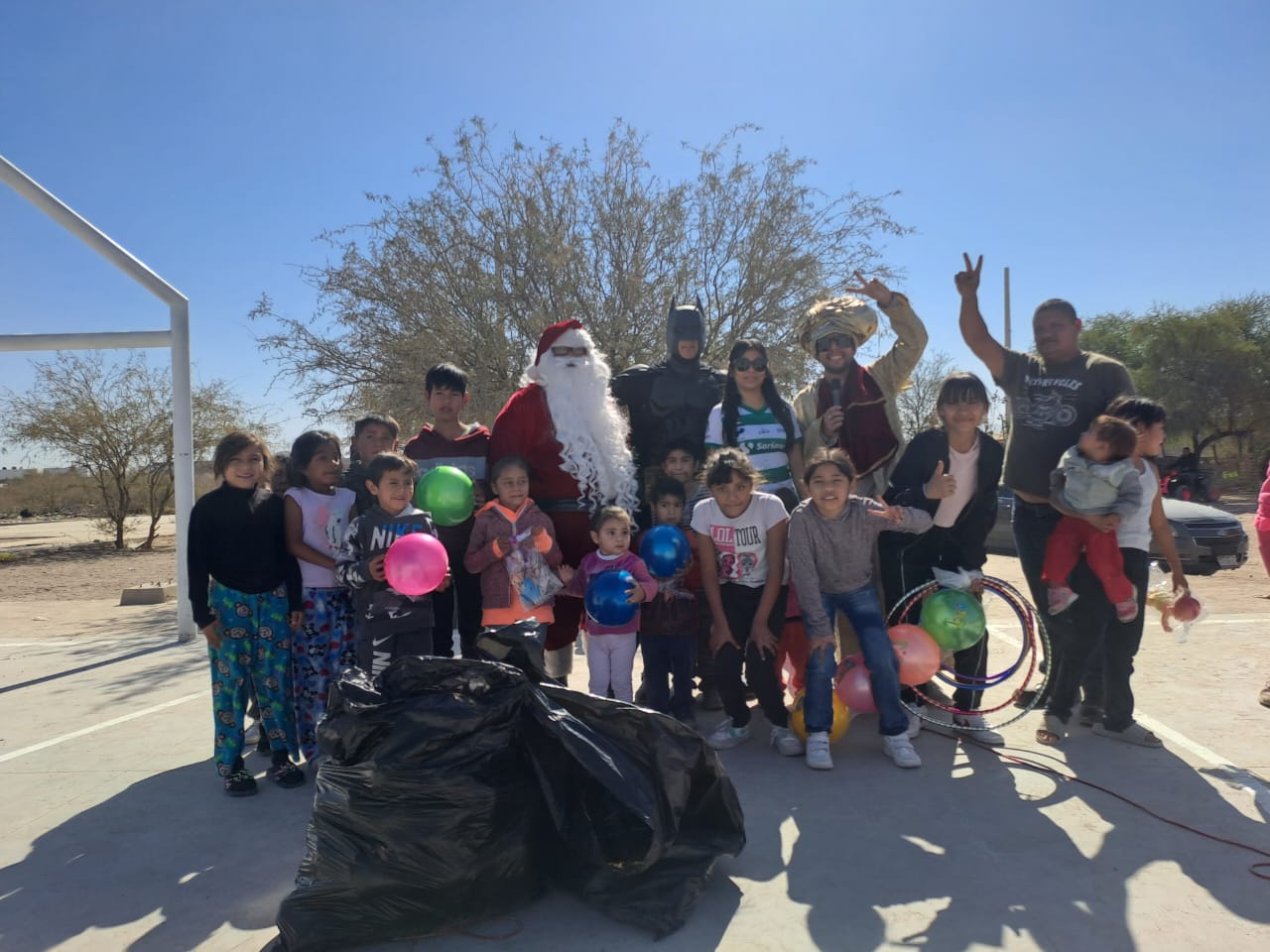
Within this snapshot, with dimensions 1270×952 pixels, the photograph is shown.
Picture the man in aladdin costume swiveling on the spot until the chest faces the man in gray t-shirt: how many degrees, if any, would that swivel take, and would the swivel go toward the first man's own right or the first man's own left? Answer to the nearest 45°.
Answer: approximately 90° to the first man's own left

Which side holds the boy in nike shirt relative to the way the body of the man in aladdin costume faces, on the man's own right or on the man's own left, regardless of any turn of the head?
on the man's own right

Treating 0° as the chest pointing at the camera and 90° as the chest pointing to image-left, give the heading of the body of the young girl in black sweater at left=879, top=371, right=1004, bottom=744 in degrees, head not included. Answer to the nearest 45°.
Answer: approximately 0°

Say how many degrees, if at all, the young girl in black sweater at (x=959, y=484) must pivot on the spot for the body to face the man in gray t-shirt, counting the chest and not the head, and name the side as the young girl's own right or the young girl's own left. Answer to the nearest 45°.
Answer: approximately 135° to the young girl's own left

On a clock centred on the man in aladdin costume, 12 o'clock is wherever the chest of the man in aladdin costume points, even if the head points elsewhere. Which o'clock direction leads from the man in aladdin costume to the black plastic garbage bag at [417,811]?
The black plastic garbage bag is roughly at 1 o'clock from the man in aladdin costume.

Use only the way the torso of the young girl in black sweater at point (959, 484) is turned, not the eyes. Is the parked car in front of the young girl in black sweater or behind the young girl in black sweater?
behind

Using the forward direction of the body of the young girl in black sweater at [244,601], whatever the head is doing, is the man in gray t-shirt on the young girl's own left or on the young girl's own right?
on the young girl's own left

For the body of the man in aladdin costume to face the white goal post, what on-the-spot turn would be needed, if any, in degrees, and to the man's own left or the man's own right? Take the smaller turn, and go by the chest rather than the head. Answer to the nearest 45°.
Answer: approximately 90° to the man's own right

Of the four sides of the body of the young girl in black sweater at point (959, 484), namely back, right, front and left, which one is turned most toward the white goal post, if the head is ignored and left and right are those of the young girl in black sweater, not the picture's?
right

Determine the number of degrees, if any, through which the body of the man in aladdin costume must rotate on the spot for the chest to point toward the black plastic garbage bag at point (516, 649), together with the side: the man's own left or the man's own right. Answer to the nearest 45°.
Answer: approximately 45° to the man's own right
